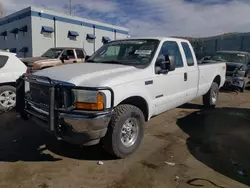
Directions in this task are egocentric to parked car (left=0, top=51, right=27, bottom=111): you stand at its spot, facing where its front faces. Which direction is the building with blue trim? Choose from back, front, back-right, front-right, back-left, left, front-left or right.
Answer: right

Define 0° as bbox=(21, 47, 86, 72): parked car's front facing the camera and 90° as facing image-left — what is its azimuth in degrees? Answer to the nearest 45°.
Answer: approximately 45°

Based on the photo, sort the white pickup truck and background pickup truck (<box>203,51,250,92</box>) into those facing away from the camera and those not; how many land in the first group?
0

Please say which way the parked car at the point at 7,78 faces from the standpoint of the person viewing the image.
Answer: facing to the left of the viewer

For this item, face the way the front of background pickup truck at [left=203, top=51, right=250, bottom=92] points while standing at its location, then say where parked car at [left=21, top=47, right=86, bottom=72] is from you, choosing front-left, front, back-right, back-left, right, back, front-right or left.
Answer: front-right

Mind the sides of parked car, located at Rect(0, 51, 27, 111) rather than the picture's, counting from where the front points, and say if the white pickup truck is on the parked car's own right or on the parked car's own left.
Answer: on the parked car's own left

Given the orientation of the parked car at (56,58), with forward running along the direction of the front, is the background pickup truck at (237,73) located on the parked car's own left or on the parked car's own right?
on the parked car's own left

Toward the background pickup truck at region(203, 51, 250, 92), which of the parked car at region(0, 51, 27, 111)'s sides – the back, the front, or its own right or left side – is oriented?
back

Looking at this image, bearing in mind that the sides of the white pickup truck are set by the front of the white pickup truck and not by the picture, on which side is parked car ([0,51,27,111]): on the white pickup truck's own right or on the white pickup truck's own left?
on the white pickup truck's own right

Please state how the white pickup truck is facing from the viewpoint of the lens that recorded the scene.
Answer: facing the viewer and to the left of the viewer
